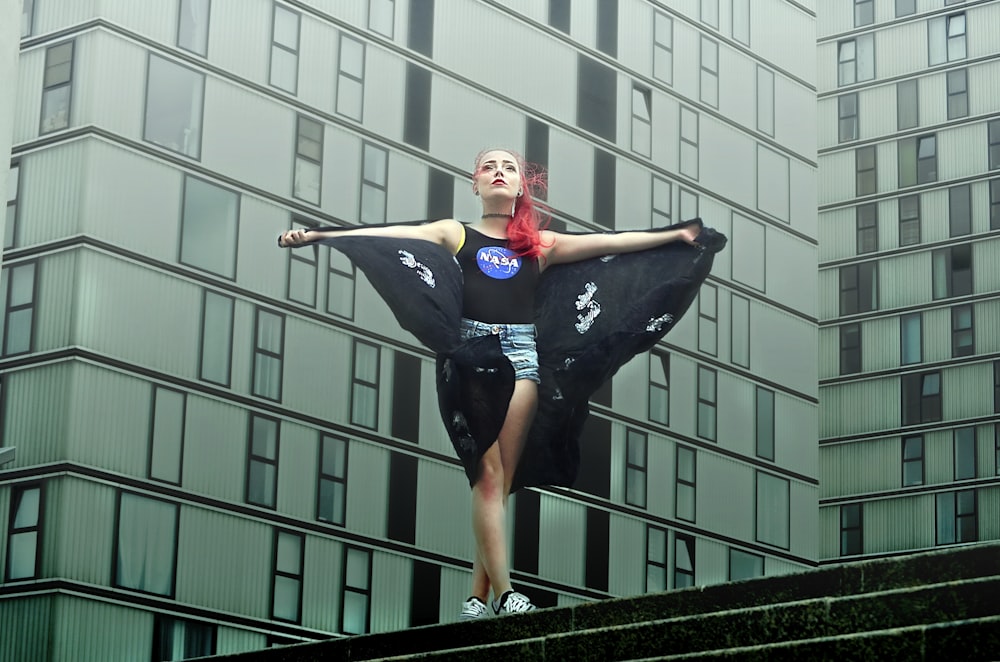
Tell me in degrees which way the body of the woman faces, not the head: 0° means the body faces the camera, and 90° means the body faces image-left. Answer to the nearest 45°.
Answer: approximately 0°

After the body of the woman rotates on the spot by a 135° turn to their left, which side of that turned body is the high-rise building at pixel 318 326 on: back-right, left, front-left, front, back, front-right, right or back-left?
front-left
